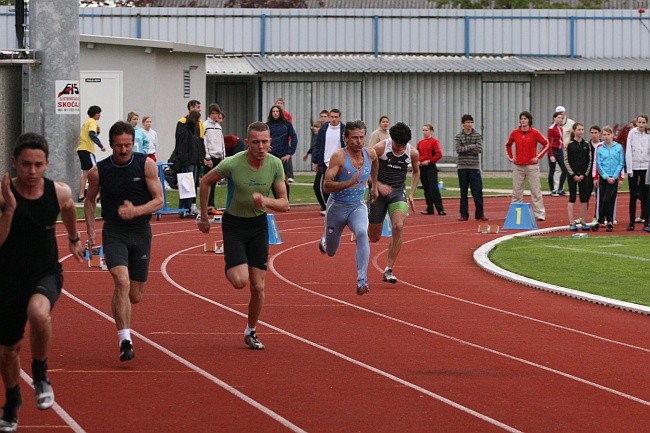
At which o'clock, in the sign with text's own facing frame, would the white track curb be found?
The white track curb is roughly at 11 o'clock from the sign with text.

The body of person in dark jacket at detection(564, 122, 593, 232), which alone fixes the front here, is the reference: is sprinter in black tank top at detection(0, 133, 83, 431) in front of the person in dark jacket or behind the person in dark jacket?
in front

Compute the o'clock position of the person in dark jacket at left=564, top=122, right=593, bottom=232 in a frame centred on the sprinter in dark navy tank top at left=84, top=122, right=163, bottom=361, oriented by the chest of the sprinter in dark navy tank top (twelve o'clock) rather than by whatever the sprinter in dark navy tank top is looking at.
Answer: The person in dark jacket is roughly at 7 o'clock from the sprinter in dark navy tank top.

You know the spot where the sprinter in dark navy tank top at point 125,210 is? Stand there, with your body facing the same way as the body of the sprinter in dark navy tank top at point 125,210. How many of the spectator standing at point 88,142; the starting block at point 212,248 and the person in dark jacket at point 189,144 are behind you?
3

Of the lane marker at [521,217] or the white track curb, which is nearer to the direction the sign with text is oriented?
the white track curb

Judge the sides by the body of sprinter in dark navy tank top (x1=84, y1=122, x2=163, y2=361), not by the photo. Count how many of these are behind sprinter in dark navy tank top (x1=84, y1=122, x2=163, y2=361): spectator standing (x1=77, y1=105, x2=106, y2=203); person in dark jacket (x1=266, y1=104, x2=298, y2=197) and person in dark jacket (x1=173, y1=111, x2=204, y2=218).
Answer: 3

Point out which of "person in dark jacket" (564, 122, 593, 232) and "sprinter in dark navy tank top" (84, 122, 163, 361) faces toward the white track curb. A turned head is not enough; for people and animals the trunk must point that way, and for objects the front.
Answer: the person in dark jacket

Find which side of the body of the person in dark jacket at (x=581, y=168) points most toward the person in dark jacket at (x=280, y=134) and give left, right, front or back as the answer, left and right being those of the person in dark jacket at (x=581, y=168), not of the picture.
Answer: right

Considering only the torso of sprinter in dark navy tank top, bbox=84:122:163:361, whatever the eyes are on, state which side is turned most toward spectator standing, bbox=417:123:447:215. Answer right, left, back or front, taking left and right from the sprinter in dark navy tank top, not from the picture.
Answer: back

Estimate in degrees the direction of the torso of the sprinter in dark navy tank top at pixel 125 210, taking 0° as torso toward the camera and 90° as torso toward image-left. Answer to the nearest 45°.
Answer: approximately 0°
